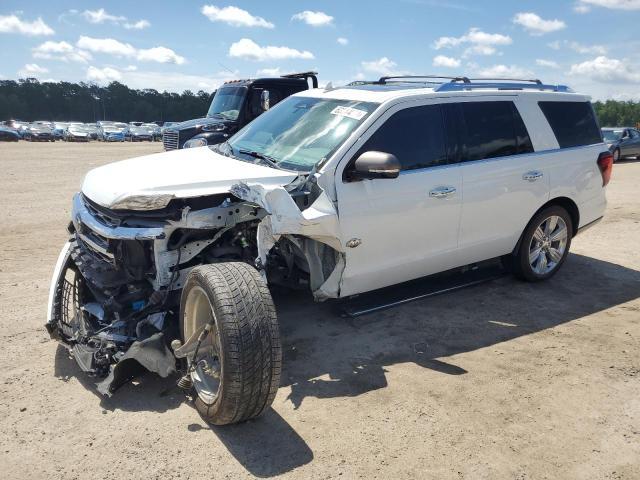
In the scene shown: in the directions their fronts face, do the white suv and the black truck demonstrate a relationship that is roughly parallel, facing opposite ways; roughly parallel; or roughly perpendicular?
roughly parallel

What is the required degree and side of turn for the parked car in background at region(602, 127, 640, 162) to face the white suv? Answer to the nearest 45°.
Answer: approximately 45° to its left

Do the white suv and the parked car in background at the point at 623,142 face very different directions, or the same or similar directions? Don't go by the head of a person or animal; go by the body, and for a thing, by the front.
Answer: same or similar directions

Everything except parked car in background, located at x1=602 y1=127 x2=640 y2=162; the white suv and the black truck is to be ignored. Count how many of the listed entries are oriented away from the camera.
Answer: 0

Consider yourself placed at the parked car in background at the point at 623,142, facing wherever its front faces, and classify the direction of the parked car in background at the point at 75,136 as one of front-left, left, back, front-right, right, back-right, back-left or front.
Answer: front-right

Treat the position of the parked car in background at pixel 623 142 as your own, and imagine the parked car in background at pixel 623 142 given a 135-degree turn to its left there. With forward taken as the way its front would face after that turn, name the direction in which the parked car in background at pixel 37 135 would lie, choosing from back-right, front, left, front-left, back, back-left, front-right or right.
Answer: back

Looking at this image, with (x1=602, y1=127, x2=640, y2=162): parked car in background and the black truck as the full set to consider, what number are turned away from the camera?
0

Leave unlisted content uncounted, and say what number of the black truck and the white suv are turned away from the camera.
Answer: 0

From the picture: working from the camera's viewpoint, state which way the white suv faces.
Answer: facing the viewer and to the left of the viewer

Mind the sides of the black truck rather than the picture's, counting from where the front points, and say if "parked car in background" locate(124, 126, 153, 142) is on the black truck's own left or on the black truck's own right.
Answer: on the black truck's own right

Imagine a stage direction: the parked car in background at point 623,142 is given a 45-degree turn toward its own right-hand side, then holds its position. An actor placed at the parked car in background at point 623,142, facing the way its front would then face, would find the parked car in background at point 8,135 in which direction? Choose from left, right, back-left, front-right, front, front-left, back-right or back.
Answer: front

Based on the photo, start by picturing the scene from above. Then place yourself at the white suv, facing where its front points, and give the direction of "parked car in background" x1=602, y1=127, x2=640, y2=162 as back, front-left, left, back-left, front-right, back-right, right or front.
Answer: back

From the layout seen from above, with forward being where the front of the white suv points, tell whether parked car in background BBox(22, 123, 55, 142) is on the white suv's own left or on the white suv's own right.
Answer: on the white suv's own right

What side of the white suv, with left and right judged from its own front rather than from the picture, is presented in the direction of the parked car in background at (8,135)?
right

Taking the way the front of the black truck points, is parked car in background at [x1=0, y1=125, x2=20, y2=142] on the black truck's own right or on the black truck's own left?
on the black truck's own right
